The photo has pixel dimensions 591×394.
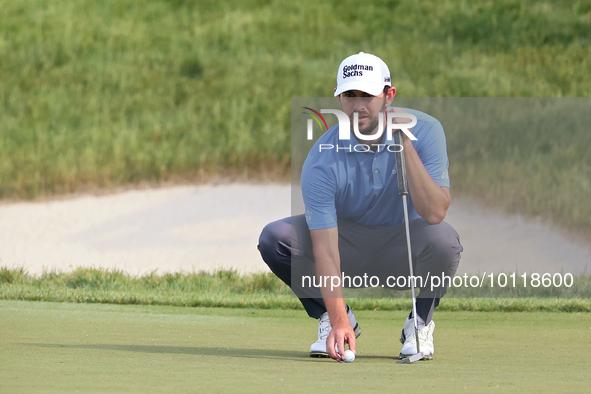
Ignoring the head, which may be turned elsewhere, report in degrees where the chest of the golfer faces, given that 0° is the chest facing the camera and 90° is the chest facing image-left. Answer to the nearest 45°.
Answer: approximately 0°
